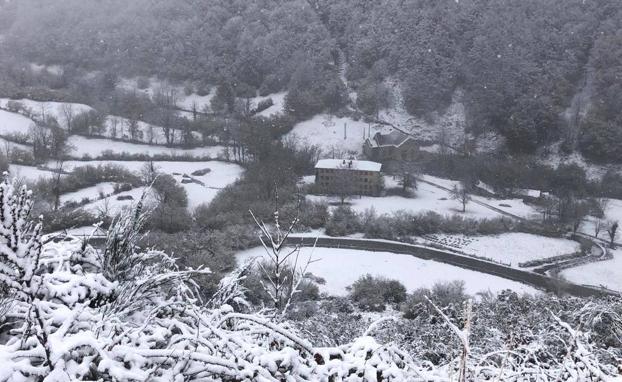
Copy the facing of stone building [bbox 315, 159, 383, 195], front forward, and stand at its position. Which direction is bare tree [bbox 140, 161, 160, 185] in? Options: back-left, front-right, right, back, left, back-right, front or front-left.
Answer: right

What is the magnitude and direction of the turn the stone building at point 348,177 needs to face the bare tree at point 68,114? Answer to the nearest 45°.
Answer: approximately 90° to its right

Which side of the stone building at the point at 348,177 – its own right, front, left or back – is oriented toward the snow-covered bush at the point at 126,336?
front

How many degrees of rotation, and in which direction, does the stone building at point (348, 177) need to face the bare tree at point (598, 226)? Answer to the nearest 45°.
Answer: approximately 90° to its left

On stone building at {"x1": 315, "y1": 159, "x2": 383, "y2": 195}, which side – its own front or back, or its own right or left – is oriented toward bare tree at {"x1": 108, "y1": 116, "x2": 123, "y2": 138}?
right

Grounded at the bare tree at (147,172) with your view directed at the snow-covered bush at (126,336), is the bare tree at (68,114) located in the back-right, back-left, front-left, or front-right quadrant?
back-right

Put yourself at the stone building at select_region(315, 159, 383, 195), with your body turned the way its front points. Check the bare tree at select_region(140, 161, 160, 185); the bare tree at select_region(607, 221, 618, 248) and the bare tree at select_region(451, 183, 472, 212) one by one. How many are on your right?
1

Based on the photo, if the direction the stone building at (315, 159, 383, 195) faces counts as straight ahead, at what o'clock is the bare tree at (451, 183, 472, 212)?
The bare tree is roughly at 9 o'clock from the stone building.

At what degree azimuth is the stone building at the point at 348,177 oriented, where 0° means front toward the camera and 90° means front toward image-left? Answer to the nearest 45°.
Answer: approximately 0°

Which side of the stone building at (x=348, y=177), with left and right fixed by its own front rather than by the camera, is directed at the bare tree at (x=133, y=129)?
right
